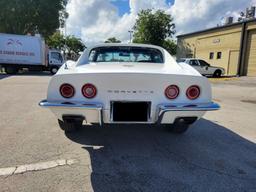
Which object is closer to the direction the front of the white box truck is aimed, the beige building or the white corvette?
the beige building

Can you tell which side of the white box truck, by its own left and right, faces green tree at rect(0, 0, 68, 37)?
left

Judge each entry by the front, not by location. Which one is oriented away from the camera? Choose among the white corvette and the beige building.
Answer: the white corvette

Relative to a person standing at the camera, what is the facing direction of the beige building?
facing the viewer and to the left of the viewer

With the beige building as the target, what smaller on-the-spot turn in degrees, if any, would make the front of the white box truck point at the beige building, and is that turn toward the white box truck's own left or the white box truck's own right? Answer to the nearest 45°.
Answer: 0° — it already faces it

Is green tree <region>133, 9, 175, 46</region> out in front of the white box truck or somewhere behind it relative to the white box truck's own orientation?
in front

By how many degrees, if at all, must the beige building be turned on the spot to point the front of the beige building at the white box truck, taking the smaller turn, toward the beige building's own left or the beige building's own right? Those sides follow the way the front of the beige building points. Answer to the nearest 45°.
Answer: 0° — it already faces it

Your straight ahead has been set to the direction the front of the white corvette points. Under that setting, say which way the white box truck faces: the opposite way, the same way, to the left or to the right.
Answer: to the right

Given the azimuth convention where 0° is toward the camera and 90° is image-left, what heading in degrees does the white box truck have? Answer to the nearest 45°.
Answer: approximately 270°

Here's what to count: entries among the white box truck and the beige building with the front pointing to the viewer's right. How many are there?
1

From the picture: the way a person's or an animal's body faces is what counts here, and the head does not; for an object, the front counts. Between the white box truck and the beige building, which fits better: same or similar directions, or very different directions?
very different directions

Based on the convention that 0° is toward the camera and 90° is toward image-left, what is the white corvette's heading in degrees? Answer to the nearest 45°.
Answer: approximately 180°

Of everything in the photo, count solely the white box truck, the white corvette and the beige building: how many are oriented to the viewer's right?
1

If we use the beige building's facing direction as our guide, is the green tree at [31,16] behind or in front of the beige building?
in front

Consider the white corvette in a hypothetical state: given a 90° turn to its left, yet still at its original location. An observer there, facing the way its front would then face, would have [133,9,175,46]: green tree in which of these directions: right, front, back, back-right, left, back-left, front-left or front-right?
right
